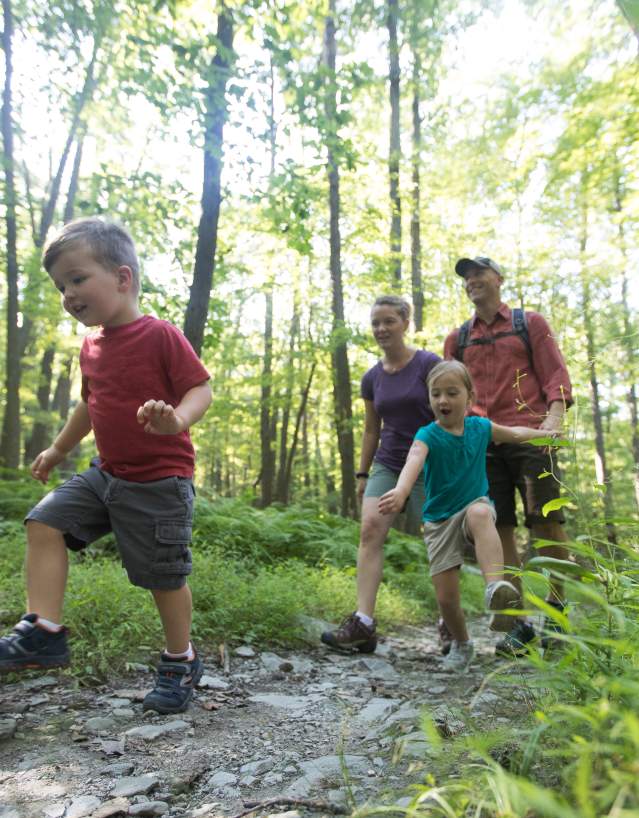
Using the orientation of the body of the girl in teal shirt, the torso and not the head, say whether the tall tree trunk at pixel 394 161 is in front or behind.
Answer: behind

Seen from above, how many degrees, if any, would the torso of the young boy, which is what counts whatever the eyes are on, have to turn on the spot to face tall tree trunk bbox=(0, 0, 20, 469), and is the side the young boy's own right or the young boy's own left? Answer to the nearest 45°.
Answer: approximately 135° to the young boy's own right

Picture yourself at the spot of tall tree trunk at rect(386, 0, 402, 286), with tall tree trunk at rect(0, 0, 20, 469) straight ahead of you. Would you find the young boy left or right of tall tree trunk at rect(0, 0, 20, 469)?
left

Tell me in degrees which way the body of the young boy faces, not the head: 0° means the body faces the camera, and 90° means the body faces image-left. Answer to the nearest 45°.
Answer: approximately 45°

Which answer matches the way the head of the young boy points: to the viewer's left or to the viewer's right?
to the viewer's left

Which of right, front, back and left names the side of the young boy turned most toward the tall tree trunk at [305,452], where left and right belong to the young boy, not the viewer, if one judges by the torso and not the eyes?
back

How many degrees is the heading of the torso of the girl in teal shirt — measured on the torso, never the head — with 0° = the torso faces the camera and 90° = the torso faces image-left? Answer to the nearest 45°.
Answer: approximately 0°
